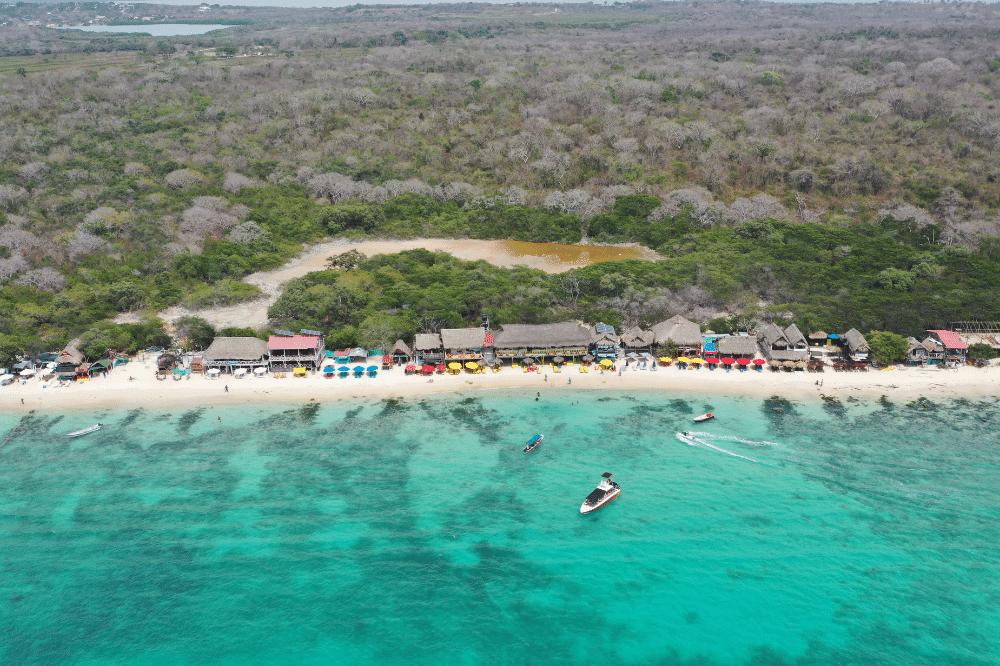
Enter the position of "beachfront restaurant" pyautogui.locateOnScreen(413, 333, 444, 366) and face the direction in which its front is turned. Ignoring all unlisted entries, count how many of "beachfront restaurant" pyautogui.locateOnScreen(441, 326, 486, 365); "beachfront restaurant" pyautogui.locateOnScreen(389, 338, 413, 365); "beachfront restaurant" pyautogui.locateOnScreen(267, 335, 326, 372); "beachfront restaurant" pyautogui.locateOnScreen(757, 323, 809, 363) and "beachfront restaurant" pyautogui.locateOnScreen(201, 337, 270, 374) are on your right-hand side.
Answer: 3

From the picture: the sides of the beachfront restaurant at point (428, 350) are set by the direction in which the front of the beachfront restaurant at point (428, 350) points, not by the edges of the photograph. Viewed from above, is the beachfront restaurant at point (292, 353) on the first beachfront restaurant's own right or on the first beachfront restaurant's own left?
on the first beachfront restaurant's own right

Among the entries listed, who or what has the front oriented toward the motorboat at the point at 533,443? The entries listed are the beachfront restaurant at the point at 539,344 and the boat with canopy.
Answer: the beachfront restaurant

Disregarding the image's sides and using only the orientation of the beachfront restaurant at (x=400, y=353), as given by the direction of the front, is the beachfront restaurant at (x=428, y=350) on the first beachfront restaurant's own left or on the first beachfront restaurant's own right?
on the first beachfront restaurant's own left

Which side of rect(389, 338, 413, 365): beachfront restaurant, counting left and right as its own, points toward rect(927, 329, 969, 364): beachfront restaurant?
left

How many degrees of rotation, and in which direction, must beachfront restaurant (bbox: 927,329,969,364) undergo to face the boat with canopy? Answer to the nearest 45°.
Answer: approximately 45° to its right

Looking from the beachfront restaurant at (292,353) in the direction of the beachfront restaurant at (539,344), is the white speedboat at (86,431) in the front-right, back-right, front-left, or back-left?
back-right

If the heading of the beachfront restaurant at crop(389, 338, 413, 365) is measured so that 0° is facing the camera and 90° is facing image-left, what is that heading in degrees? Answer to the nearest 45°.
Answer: approximately 0°

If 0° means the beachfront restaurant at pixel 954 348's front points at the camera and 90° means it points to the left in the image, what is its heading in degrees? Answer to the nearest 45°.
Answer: approximately 0°

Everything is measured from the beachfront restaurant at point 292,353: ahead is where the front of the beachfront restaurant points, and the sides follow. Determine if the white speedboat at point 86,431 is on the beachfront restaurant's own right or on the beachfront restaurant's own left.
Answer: on the beachfront restaurant's own right

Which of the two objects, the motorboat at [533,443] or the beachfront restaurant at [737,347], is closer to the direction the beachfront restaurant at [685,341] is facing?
the motorboat

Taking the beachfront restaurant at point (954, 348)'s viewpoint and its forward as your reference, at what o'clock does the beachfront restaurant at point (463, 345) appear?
the beachfront restaurant at point (463, 345) is roughly at 2 o'clock from the beachfront restaurant at point (954, 348).

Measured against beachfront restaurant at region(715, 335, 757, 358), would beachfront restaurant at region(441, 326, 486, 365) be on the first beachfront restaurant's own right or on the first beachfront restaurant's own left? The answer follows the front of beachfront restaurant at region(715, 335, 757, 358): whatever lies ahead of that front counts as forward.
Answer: on the first beachfront restaurant's own right

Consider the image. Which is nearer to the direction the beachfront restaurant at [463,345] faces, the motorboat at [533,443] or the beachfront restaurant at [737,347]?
the motorboat
